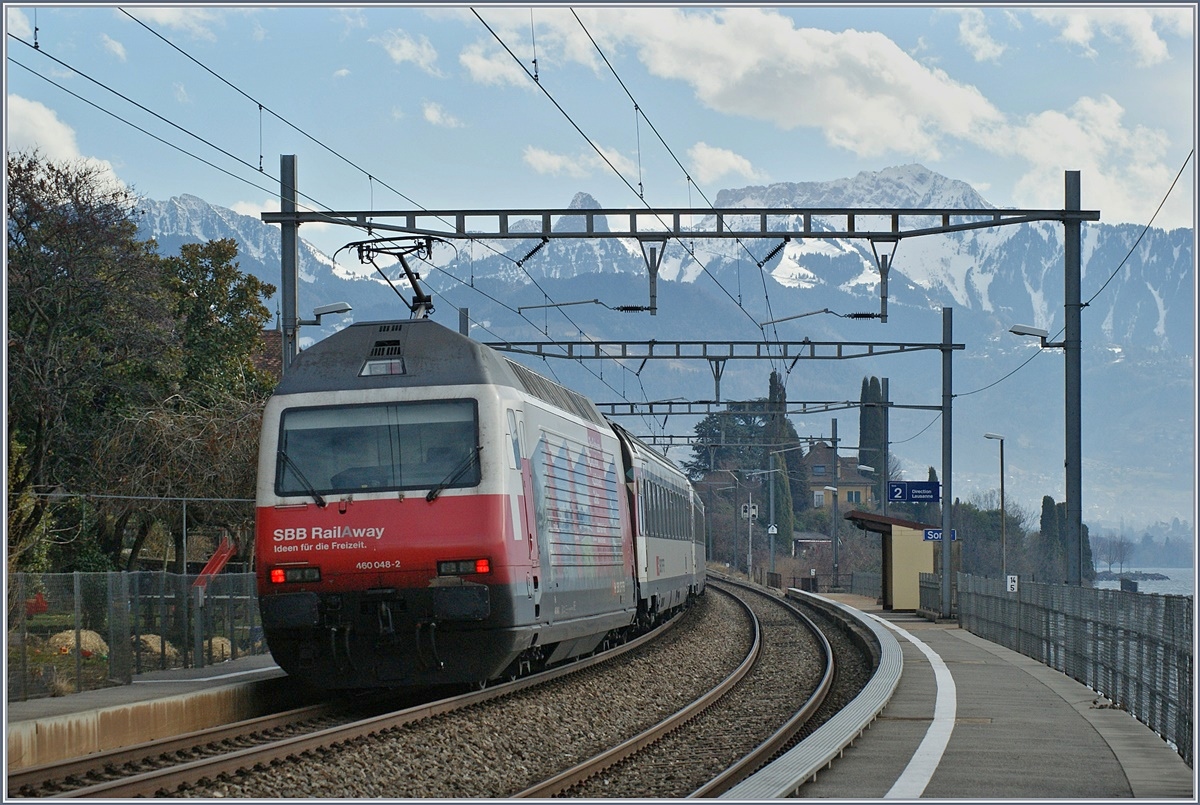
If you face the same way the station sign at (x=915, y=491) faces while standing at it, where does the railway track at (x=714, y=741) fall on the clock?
The railway track is roughly at 12 o'clock from the station sign.

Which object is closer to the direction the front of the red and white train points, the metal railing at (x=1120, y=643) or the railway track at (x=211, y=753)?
the railway track

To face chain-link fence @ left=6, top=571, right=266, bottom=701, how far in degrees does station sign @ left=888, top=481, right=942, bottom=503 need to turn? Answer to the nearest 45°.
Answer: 0° — it already faces it

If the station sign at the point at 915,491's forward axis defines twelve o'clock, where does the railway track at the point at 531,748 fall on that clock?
The railway track is roughly at 12 o'clock from the station sign.

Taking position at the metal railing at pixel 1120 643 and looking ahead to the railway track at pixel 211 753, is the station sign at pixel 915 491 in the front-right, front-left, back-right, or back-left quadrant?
back-right

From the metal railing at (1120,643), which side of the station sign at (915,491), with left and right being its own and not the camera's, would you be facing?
front
